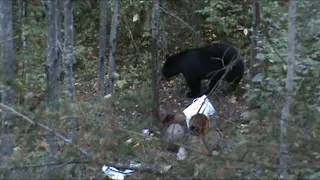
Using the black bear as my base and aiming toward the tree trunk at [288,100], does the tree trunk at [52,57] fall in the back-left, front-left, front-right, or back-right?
front-right

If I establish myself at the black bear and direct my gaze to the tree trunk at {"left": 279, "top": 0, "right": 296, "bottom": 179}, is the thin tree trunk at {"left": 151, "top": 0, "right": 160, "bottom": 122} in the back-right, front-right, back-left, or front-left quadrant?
front-right

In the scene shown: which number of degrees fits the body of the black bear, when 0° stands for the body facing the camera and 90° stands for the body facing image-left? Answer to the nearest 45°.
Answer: approximately 90°

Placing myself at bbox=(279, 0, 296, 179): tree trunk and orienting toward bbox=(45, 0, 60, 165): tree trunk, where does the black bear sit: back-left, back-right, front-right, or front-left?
front-right

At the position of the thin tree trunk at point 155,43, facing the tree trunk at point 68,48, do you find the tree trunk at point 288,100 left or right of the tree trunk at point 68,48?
left

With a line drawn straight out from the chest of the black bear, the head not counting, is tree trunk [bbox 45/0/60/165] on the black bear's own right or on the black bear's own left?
on the black bear's own left

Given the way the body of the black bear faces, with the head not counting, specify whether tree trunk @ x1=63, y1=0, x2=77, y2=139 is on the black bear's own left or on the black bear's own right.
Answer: on the black bear's own left

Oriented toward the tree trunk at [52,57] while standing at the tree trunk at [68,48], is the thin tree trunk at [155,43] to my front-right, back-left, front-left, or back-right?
back-left

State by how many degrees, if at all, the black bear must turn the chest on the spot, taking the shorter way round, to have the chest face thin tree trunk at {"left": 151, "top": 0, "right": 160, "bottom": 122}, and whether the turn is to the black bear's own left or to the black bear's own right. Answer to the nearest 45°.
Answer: approximately 90° to the black bear's own left

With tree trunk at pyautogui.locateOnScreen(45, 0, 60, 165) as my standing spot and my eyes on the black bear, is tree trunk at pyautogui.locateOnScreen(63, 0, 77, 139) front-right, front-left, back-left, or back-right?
front-left

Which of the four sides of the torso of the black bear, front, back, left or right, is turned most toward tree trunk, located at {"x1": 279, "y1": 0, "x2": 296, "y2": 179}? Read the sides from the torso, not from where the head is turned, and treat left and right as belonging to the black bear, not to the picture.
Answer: left

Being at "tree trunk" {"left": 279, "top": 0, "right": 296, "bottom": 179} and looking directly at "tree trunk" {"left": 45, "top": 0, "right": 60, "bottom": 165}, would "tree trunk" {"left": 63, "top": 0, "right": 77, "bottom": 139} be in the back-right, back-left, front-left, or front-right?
front-right
